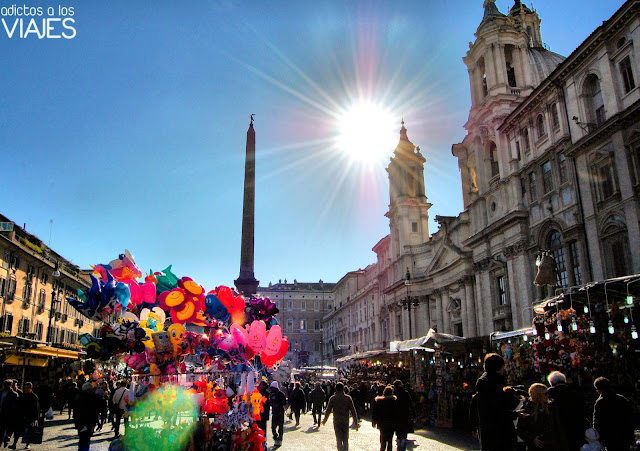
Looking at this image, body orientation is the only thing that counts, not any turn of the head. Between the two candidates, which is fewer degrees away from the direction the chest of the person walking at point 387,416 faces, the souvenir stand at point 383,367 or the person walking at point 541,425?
the souvenir stand

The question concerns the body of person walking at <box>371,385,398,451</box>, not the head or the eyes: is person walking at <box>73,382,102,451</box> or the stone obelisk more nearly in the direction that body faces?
the stone obelisk

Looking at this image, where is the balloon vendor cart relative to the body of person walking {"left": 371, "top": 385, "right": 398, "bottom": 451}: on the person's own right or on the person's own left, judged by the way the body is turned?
on the person's own left

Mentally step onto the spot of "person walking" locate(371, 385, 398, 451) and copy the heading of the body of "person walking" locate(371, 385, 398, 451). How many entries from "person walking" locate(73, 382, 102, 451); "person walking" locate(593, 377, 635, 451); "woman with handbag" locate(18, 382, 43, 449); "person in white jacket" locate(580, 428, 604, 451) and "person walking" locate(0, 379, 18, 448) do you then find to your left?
3

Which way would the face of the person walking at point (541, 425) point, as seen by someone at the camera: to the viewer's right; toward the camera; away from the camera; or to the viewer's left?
away from the camera

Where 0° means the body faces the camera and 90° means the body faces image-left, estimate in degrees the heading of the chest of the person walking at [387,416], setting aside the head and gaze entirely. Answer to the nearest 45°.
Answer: approximately 180°

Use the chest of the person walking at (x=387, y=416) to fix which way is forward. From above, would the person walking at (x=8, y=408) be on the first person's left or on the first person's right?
on the first person's left

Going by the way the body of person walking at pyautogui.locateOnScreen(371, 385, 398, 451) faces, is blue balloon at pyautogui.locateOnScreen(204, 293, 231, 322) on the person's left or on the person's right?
on the person's left

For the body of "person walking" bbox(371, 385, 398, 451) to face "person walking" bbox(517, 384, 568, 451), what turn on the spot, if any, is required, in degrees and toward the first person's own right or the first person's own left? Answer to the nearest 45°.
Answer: approximately 135° to the first person's own right

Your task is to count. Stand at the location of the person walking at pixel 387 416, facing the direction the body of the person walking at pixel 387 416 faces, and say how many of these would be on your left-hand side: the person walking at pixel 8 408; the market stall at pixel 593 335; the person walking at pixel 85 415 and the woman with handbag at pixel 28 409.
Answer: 3

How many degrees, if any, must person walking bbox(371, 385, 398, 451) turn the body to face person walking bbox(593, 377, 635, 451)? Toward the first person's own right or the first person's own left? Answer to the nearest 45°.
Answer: approximately 135° to the first person's own right

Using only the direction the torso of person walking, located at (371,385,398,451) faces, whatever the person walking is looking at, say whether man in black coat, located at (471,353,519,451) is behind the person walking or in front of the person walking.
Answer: behind
